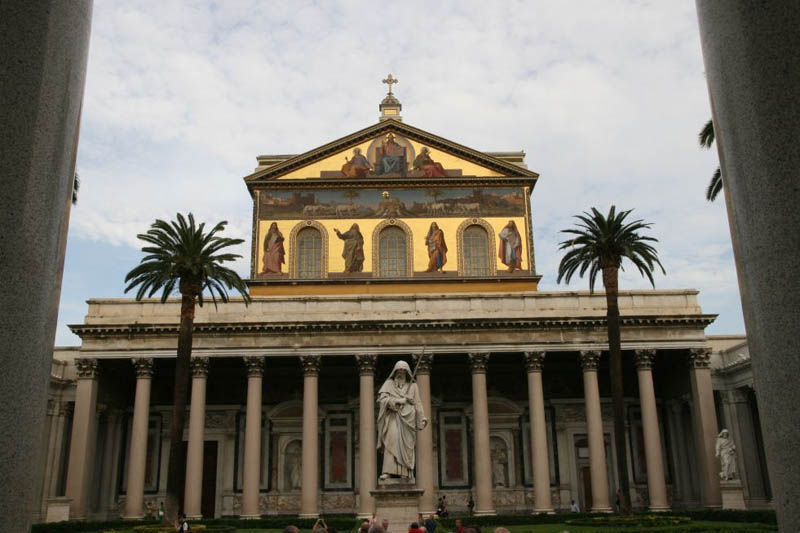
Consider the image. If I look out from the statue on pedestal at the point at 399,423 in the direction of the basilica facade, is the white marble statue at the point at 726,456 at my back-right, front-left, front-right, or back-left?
front-right

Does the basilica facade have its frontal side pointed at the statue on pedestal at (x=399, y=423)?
yes

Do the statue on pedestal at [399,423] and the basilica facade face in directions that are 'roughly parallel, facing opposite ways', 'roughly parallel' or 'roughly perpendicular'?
roughly parallel

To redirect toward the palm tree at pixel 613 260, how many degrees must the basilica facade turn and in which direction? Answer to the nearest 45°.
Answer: approximately 45° to its left

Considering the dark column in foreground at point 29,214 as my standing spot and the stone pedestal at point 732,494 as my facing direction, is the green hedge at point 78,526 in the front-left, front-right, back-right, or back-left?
front-left

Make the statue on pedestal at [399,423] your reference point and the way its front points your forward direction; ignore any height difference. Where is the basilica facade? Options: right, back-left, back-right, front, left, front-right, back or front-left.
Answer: back

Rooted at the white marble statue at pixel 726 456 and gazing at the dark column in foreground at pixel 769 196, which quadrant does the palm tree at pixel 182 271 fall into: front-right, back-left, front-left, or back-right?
front-right

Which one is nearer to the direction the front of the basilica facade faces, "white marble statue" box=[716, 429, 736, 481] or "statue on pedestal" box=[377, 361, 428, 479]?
the statue on pedestal

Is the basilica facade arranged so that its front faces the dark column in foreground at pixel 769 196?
yes

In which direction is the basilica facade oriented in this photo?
toward the camera

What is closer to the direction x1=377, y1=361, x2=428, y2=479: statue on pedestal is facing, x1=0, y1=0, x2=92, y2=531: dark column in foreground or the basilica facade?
the dark column in foreground

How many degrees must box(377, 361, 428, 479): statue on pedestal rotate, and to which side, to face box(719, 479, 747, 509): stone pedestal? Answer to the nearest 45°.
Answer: approximately 135° to its left

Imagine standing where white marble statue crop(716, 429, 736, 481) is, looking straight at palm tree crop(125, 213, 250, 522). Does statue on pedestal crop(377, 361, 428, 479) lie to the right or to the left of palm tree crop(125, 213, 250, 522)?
left

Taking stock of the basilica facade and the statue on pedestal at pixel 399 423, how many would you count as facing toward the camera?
2
